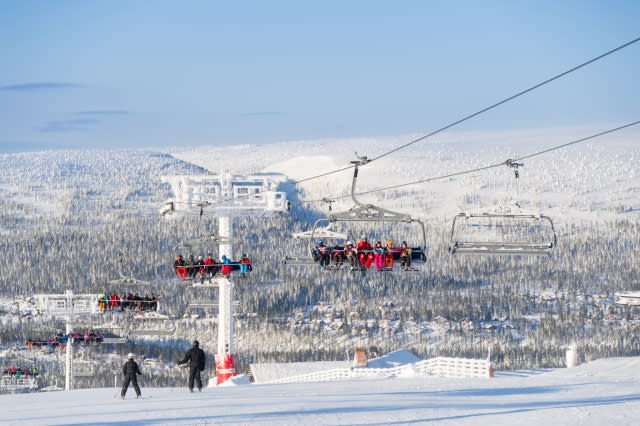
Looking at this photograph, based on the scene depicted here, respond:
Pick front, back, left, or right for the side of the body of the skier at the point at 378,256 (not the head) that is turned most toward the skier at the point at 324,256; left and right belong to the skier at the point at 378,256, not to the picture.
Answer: right

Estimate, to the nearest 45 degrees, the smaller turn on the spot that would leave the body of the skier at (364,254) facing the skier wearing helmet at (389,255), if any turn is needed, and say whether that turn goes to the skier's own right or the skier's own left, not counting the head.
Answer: approximately 90° to the skier's own left

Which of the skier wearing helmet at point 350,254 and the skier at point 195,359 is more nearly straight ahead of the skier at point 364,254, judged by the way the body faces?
the skier

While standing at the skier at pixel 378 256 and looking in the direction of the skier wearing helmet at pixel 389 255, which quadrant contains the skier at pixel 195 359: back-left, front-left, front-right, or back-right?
back-right

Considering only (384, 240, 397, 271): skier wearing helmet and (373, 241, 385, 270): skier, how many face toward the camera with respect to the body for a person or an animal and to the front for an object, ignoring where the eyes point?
2

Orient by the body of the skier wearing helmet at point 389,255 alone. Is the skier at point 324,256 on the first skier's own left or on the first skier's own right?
on the first skier's own right

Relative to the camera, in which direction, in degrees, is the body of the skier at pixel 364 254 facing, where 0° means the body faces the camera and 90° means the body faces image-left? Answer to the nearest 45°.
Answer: approximately 0°
